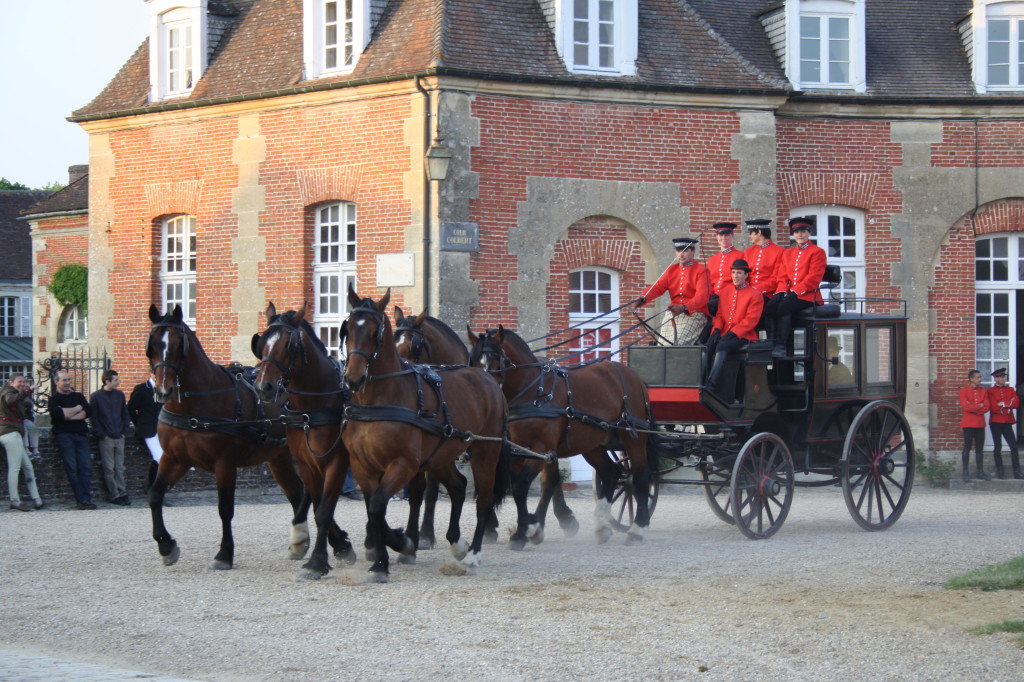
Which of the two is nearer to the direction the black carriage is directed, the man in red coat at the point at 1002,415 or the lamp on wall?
the lamp on wall

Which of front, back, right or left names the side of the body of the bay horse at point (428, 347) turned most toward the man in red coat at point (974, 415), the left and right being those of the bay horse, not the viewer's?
back

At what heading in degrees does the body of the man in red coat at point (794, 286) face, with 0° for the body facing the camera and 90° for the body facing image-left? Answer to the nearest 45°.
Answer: approximately 45°

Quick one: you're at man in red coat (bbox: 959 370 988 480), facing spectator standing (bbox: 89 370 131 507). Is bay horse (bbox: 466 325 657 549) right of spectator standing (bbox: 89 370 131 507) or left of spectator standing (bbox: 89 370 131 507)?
left

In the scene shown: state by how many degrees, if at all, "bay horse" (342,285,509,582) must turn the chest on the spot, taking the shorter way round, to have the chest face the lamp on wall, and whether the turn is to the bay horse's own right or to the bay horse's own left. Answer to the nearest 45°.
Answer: approximately 135° to the bay horse's own right

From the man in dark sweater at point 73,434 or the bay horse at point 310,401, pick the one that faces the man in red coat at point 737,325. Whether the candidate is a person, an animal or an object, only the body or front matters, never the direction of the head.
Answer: the man in dark sweater

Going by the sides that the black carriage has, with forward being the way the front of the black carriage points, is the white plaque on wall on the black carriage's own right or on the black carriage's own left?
on the black carriage's own right

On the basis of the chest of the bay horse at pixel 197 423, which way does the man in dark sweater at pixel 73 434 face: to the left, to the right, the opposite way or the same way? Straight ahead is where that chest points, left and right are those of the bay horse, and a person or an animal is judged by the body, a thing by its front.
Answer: to the left

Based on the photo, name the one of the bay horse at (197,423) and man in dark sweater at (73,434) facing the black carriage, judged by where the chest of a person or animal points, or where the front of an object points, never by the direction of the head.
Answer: the man in dark sweater

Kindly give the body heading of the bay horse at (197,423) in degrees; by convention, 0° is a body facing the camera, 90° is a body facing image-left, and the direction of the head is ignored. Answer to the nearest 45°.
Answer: approximately 45°
